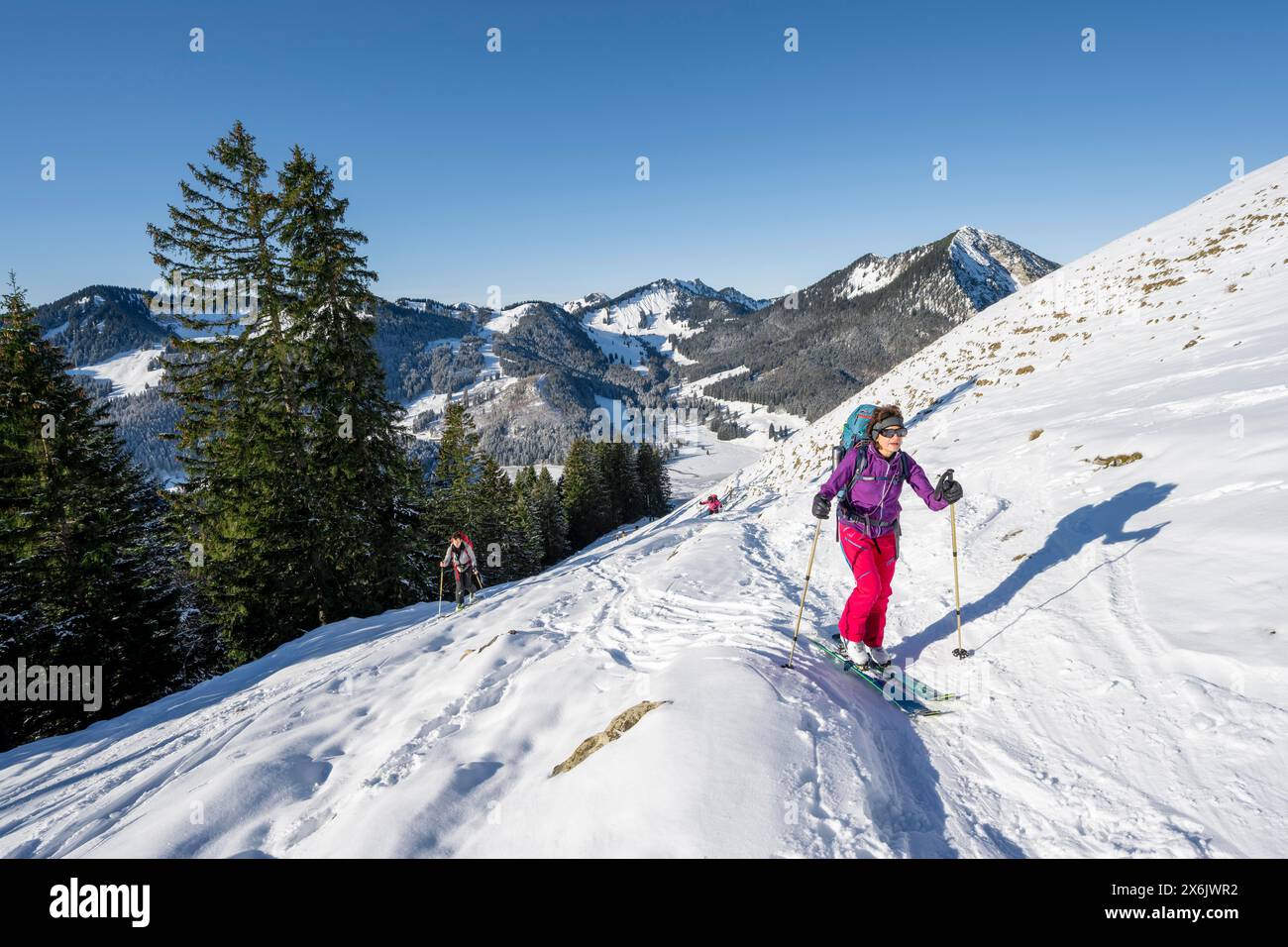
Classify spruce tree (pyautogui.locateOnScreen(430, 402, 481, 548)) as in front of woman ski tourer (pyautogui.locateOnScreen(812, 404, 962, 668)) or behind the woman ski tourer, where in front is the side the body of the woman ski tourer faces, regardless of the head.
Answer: behind

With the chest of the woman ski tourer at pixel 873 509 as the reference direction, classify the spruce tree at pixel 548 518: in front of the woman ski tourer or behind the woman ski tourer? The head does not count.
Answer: behind

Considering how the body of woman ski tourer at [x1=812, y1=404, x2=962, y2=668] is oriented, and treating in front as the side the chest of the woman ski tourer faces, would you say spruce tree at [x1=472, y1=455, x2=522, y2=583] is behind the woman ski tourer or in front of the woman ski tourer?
behind

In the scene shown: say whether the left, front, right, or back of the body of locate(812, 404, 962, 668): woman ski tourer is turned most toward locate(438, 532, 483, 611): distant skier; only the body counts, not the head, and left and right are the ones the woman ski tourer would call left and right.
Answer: back
